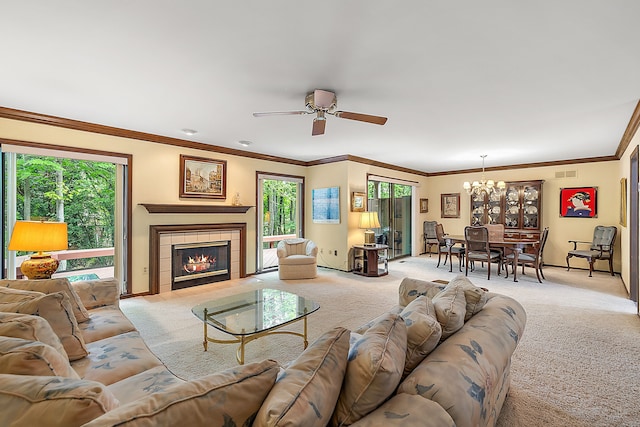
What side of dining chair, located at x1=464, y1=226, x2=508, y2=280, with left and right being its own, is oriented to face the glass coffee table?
back

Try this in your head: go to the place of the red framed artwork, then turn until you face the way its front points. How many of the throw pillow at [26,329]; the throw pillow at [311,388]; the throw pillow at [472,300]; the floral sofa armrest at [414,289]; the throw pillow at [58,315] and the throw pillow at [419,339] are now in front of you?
6

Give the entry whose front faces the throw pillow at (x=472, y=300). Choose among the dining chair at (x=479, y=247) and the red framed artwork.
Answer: the red framed artwork

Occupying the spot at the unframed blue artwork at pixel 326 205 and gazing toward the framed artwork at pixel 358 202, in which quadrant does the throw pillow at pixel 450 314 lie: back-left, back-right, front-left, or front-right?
front-right

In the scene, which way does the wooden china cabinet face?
toward the camera

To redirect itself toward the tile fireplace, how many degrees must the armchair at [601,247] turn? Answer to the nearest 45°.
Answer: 0° — it already faces it

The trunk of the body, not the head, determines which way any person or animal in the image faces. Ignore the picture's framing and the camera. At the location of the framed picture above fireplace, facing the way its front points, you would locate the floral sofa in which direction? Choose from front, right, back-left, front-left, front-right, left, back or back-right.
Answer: front-right

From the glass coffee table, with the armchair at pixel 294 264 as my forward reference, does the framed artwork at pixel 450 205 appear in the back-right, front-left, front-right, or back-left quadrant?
front-right

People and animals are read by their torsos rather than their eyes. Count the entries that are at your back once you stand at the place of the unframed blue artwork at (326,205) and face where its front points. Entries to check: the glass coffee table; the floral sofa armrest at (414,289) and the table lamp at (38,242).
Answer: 0

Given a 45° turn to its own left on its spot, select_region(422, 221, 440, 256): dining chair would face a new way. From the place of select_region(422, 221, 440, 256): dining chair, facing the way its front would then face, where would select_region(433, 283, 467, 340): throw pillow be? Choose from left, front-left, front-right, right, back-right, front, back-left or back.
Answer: right

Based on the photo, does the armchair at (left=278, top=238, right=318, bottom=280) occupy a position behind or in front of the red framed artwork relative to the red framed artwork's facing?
in front

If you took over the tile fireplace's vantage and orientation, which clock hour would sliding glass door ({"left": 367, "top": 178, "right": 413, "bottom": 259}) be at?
The sliding glass door is roughly at 10 o'clock from the tile fireplace.

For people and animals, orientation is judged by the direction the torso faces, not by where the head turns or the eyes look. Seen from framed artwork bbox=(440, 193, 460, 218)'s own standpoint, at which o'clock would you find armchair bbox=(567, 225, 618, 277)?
The armchair is roughly at 10 o'clock from the framed artwork.

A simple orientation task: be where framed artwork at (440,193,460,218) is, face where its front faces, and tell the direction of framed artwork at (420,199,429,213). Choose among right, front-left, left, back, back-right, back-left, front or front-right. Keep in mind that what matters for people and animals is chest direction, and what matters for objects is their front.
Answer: right

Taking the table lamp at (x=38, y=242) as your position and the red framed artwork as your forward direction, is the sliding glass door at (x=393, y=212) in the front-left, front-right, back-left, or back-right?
front-left

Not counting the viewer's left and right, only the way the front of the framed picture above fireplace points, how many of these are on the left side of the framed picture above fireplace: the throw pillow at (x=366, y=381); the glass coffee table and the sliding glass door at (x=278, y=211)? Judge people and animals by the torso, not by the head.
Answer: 1

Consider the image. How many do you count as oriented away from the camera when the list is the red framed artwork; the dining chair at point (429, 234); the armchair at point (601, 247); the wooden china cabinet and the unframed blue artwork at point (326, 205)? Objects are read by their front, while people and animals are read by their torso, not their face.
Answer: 0

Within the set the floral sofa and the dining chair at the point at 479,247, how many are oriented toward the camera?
0

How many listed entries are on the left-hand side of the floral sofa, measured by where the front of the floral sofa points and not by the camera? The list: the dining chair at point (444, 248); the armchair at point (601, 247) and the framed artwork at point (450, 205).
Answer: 0

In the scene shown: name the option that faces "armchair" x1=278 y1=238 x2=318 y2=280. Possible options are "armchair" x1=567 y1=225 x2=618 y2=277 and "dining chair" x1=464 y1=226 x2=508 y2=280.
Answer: "armchair" x1=567 y1=225 x2=618 y2=277

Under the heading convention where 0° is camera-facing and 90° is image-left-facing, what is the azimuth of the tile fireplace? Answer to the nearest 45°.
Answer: approximately 315°

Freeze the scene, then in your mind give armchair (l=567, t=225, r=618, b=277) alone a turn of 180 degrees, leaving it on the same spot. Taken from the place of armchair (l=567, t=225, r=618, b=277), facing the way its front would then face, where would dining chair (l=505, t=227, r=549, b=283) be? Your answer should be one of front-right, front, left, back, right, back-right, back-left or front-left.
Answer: back

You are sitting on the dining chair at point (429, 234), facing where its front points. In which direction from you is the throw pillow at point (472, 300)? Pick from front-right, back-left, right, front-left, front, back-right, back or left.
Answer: front-right
